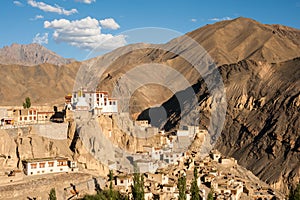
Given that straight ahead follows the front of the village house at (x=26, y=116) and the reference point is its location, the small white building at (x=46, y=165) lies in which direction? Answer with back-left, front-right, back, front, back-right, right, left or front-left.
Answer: front

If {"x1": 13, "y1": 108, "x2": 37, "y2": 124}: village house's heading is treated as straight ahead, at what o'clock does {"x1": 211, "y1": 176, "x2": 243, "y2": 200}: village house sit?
{"x1": 211, "y1": 176, "x2": 243, "y2": 200}: village house is roughly at 10 o'clock from {"x1": 13, "y1": 108, "x2": 37, "y2": 124}: village house.

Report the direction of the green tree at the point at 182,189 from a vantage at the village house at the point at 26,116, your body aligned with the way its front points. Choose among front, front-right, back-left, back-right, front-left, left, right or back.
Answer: front-left

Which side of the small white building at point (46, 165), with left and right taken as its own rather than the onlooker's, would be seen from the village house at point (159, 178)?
left

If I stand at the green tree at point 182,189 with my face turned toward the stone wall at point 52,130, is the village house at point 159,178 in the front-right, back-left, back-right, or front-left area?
front-right

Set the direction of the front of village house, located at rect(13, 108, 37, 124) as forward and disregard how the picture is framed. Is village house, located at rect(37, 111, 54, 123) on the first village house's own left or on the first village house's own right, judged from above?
on the first village house's own left

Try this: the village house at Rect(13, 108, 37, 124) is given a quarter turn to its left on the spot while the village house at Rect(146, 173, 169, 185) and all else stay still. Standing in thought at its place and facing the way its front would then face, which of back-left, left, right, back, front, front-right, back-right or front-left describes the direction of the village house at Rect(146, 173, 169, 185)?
front-right

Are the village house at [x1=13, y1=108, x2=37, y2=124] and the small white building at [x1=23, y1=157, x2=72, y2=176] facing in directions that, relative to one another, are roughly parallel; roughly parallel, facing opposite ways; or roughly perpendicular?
roughly parallel

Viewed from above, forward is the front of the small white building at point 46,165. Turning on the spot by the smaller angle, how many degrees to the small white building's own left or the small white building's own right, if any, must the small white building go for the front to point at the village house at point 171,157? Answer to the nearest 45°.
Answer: approximately 135° to the small white building's own left

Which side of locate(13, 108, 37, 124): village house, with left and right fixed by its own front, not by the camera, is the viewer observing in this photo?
front

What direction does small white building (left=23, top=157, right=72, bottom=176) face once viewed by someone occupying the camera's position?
facing the viewer

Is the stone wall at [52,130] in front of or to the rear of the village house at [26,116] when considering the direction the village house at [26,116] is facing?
in front

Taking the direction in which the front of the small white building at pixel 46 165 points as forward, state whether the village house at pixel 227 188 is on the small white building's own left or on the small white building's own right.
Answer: on the small white building's own left

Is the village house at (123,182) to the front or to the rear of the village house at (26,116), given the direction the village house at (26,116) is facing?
to the front

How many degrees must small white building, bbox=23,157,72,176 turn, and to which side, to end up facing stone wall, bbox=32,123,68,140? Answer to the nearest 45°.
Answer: approximately 180°

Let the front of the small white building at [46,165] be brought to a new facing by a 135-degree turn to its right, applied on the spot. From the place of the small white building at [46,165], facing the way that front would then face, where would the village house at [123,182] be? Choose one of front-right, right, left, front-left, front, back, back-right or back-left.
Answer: back-right

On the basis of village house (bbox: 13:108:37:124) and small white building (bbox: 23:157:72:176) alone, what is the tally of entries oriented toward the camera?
2
